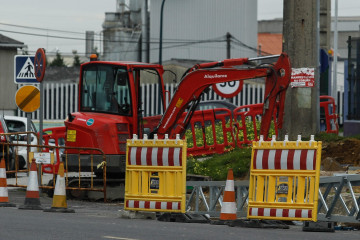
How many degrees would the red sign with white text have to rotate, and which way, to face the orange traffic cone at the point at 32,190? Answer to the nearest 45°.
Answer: approximately 45° to its right

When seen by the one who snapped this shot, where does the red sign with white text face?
facing the viewer

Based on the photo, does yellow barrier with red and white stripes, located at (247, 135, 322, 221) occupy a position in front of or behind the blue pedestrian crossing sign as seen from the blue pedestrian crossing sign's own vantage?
in front

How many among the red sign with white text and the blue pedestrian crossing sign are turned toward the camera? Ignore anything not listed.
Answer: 2

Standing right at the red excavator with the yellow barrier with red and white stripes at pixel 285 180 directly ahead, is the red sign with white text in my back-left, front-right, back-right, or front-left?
front-left

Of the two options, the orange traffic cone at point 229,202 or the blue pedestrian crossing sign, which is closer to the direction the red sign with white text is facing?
the orange traffic cone

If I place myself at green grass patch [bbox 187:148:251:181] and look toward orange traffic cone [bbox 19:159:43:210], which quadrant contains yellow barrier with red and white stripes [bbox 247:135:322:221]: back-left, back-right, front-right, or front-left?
front-left

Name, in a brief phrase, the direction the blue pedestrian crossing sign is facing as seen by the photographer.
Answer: facing the viewer

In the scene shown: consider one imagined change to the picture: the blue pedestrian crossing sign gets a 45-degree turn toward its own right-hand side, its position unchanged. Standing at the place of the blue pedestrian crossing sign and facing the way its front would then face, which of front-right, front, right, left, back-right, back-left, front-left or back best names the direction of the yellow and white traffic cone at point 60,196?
front-left

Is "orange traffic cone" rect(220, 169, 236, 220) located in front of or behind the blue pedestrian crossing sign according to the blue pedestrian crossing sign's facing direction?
in front

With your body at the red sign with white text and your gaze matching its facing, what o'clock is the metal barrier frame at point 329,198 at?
The metal barrier frame is roughly at 12 o'clock from the red sign with white text.

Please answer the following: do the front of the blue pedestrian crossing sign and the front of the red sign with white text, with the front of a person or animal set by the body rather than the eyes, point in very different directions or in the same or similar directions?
same or similar directions

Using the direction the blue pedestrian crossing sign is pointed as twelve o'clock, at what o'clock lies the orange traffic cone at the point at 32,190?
The orange traffic cone is roughly at 12 o'clock from the blue pedestrian crossing sign.

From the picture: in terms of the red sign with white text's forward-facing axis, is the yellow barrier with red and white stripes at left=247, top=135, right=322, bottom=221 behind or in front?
in front
